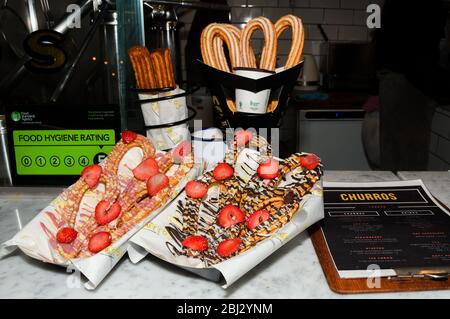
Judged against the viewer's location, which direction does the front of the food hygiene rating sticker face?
facing the viewer

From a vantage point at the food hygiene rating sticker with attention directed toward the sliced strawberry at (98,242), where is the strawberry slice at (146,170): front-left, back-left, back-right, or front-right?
front-left
